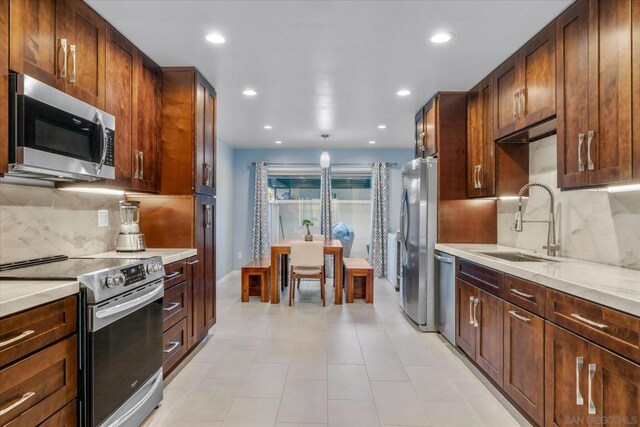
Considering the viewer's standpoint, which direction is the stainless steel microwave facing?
facing the viewer and to the right of the viewer

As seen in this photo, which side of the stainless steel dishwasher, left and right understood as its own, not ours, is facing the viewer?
left

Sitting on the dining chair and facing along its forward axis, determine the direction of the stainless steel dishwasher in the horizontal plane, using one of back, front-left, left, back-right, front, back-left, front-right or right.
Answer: back-right

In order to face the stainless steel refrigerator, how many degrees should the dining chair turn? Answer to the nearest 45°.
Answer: approximately 135° to its right

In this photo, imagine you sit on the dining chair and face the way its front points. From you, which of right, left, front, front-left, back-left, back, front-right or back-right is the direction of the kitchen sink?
back-right

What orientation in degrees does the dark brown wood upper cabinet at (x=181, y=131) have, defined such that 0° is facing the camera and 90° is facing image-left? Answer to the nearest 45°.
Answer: approximately 270°

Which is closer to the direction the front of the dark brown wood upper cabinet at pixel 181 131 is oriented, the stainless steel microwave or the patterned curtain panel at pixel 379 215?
the patterned curtain panel

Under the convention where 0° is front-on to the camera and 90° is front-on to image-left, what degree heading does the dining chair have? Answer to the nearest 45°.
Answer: approximately 180°

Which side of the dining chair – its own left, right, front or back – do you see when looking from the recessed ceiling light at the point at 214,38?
back

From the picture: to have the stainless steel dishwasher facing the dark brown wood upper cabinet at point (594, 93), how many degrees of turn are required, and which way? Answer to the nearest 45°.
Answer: approximately 135° to its left

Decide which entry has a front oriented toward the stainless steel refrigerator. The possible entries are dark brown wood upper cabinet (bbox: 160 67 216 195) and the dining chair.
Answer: the dark brown wood upper cabinet

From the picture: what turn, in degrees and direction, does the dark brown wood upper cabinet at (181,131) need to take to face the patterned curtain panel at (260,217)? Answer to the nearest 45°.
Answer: approximately 90° to its left

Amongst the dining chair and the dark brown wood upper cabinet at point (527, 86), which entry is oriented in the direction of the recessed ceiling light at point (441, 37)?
the dark brown wood upper cabinet

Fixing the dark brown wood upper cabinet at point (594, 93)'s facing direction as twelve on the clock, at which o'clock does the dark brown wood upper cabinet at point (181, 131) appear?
the dark brown wood upper cabinet at point (181, 131) is roughly at 1 o'clock from the dark brown wood upper cabinet at point (594, 93).

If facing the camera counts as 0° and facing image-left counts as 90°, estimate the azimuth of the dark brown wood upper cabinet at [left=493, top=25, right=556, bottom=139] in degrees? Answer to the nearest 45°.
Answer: approximately 45°

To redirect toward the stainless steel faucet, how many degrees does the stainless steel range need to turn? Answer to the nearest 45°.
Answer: approximately 45° to its left
